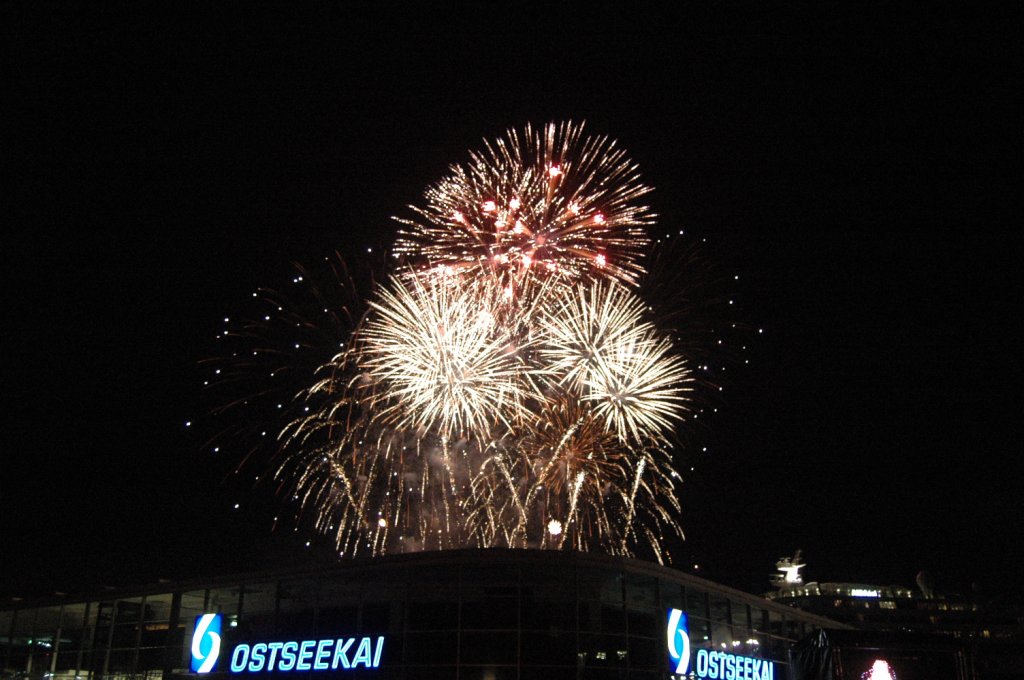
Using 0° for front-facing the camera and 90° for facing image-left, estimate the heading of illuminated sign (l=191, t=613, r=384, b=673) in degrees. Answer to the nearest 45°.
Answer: approximately 45°
